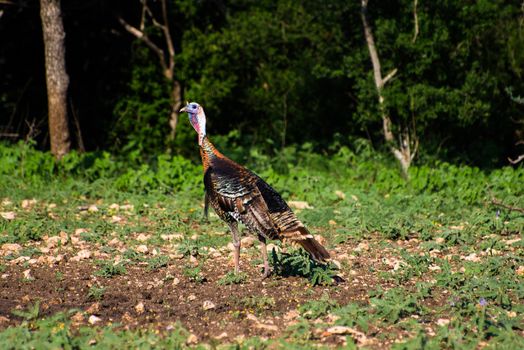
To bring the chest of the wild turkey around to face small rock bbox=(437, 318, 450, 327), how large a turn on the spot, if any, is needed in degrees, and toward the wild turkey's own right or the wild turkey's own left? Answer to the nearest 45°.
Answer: approximately 135° to the wild turkey's own left

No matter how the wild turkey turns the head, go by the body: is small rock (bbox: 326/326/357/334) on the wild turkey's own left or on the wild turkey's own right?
on the wild turkey's own left

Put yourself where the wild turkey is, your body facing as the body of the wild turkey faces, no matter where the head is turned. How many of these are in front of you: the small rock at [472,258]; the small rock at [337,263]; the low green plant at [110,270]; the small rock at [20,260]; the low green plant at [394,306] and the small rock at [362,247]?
2

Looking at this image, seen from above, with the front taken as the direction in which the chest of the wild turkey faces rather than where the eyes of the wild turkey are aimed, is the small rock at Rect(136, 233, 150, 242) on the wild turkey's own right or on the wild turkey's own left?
on the wild turkey's own right

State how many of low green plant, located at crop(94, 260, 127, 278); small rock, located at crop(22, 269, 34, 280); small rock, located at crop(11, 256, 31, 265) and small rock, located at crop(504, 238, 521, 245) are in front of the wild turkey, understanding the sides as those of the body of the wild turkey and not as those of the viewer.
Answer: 3

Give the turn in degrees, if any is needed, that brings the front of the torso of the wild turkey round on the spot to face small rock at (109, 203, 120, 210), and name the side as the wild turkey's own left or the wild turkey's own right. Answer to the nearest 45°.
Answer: approximately 45° to the wild turkey's own right

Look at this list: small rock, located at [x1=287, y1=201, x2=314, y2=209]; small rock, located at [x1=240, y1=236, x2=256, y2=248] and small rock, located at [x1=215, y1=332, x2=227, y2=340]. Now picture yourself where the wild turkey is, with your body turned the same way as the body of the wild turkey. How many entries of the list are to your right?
2

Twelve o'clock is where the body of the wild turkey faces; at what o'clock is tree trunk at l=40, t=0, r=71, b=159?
The tree trunk is roughly at 2 o'clock from the wild turkey.

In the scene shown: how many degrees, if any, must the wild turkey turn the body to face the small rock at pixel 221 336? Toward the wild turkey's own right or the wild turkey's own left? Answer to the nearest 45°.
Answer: approximately 90° to the wild turkey's own left

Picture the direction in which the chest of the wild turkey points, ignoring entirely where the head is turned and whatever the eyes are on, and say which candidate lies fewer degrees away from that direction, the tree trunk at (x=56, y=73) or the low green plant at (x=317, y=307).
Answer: the tree trunk

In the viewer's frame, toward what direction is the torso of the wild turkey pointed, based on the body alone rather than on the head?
to the viewer's left

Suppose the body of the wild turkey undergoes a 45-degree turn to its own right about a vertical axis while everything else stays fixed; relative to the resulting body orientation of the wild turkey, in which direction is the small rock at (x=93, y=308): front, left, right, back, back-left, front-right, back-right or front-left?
left

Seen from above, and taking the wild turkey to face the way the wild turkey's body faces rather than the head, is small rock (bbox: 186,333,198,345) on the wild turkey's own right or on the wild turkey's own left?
on the wild turkey's own left

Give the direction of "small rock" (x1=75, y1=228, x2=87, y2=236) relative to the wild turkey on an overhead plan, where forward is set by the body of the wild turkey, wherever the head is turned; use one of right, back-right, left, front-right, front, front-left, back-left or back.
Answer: front-right

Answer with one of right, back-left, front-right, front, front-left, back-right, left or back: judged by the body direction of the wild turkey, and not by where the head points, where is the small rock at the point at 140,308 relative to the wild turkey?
front-left

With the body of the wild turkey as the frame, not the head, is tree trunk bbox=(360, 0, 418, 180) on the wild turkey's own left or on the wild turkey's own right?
on the wild turkey's own right

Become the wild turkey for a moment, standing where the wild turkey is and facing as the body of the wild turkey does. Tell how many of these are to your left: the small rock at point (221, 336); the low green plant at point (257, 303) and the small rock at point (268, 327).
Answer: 3

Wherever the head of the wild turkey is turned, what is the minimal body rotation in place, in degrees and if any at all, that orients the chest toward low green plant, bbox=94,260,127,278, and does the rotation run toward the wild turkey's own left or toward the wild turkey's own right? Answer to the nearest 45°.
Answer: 0° — it already faces it

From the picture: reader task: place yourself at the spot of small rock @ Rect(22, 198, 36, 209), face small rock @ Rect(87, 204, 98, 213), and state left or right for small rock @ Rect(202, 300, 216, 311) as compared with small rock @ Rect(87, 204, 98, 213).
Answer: right

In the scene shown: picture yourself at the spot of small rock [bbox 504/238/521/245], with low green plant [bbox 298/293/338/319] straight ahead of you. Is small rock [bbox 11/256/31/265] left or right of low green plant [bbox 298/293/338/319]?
right

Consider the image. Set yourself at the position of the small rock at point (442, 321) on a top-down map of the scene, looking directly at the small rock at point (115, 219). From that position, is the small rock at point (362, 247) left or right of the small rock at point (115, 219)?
right

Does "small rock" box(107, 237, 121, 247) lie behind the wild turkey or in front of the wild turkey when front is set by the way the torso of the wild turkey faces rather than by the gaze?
in front
